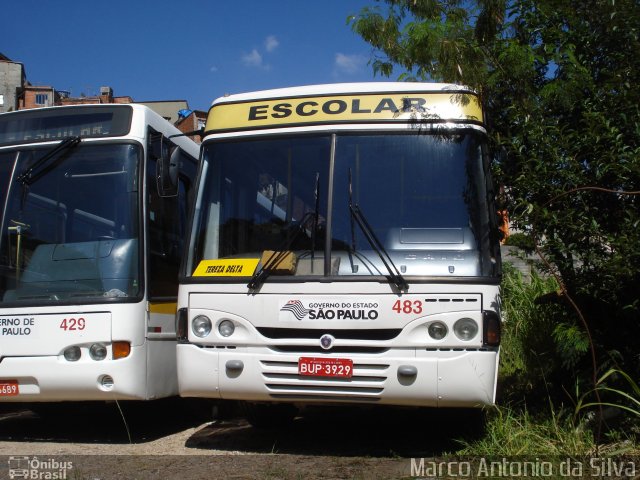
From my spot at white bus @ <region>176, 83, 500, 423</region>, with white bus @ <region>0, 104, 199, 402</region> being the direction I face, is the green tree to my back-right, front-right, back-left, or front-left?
back-right

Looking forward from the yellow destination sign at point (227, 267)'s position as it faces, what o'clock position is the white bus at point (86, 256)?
The white bus is roughly at 4 o'clock from the yellow destination sign.

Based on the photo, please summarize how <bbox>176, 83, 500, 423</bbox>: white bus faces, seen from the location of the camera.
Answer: facing the viewer

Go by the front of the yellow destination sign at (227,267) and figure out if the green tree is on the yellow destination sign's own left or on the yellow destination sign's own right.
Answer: on the yellow destination sign's own left

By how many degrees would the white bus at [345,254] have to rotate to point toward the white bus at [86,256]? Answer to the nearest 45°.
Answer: approximately 90° to its right

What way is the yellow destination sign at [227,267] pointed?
toward the camera

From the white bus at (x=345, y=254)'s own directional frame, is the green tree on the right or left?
on its left
